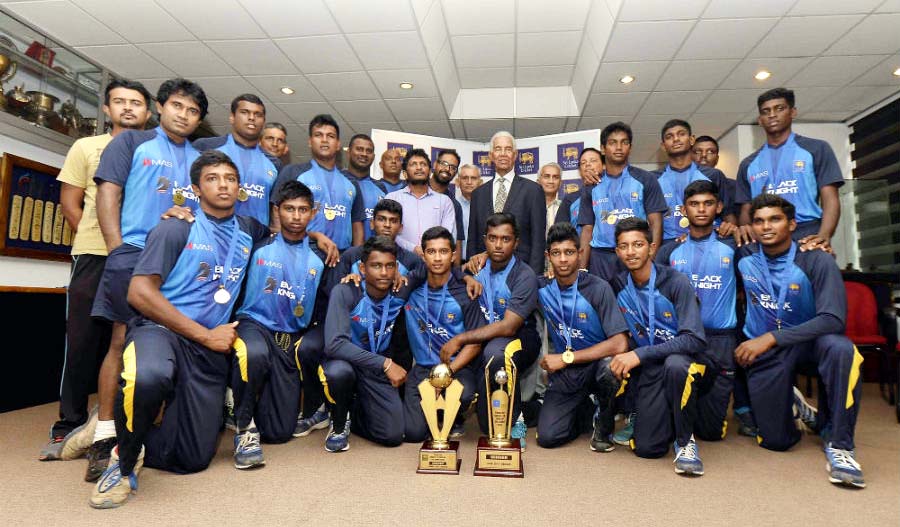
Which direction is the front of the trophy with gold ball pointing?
toward the camera

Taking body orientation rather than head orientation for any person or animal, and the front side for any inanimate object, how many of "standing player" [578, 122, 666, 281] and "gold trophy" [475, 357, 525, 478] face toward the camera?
2

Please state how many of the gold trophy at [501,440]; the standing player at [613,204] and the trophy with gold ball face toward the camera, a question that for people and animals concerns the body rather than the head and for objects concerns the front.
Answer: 3

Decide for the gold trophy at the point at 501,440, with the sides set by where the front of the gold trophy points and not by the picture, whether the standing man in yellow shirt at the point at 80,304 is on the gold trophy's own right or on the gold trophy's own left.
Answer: on the gold trophy's own right

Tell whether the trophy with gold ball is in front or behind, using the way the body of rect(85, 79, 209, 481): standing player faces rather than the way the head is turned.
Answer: in front

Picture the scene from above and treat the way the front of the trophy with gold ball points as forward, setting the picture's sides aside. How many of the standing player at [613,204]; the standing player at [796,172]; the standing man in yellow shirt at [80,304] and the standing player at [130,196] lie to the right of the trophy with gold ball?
2

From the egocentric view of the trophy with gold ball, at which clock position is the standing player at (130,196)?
The standing player is roughly at 3 o'clock from the trophy with gold ball.

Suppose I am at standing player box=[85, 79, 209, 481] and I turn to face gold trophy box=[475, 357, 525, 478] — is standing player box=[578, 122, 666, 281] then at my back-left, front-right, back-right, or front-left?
front-left

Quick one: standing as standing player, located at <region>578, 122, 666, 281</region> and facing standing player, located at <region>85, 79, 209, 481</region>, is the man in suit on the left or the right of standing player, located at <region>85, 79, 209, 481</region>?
right

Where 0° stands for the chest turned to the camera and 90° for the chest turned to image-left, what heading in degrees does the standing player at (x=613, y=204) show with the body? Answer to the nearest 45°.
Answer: approximately 0°
